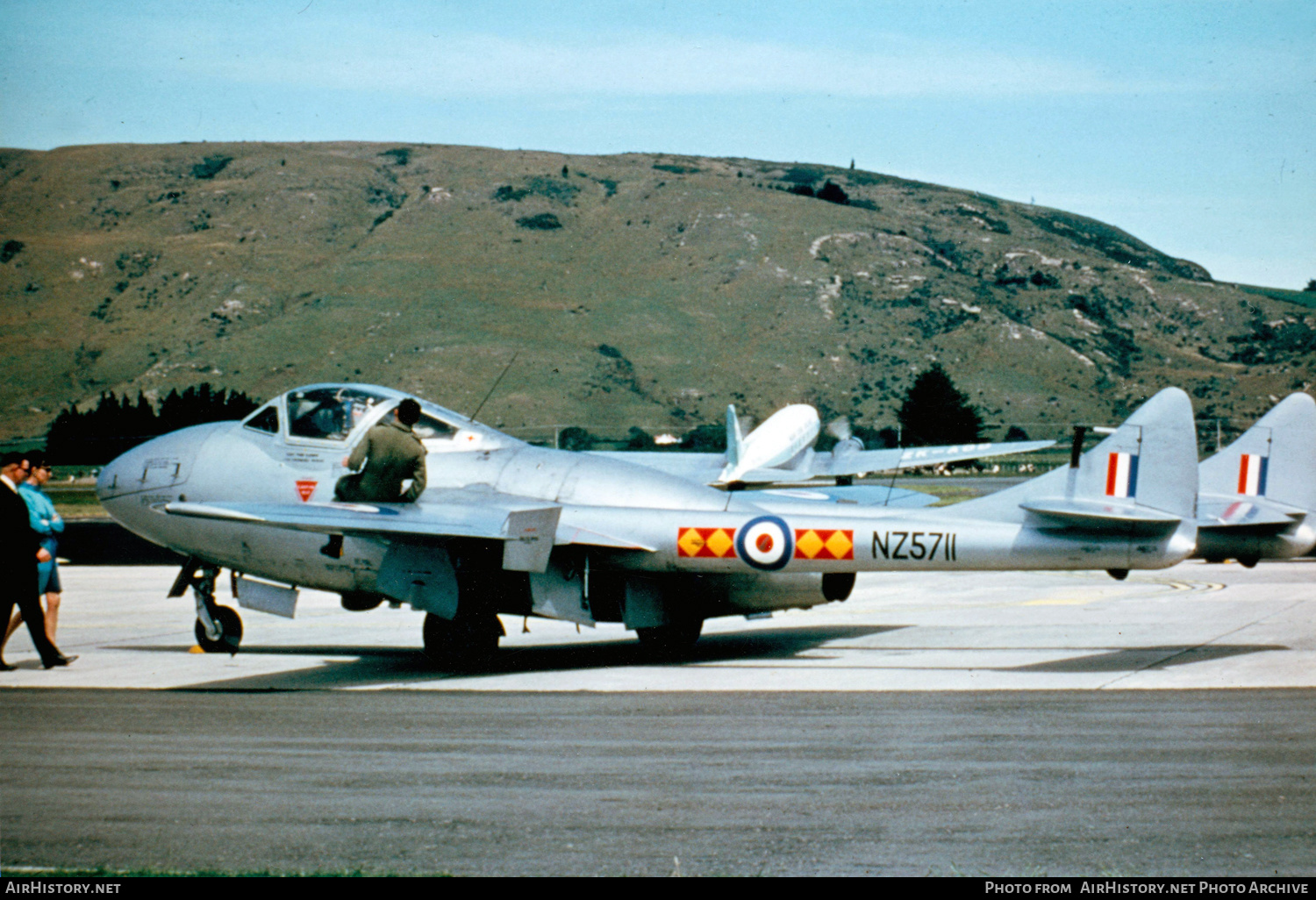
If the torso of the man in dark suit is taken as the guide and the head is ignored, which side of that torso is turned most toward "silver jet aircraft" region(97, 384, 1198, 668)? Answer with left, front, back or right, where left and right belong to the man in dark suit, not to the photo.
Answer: front

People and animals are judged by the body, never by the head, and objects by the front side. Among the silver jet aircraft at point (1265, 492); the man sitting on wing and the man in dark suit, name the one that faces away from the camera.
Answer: the man sitting on wing

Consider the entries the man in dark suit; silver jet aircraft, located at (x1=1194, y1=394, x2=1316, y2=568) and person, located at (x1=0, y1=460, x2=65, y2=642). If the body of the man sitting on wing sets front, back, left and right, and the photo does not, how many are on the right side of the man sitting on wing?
1

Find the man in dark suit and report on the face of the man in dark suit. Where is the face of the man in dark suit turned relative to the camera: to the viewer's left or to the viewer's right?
to the viewer's right

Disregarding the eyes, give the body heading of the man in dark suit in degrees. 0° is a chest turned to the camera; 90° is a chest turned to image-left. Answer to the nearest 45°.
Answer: approximately 270°

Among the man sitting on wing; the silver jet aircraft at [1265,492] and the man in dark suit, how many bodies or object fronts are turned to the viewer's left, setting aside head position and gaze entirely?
1

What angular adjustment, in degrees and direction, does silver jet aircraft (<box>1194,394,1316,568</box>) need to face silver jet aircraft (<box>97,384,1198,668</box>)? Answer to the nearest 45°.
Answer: approximately 45° to its left

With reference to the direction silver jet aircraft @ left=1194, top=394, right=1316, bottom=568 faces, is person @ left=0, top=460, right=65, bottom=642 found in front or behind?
in front

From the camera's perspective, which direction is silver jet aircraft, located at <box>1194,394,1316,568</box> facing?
to the viewer's left

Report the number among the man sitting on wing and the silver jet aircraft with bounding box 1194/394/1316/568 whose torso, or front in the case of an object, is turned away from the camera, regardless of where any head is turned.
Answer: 1

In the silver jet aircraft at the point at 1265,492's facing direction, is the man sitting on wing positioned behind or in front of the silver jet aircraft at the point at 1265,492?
in front

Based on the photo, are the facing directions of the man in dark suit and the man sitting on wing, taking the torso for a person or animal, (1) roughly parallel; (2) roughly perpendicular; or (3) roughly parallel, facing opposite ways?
roughly perpendicular

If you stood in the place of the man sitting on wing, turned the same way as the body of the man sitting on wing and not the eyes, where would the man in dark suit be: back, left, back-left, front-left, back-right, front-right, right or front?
left

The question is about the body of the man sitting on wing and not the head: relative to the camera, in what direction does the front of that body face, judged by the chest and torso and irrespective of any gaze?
away from the camera
